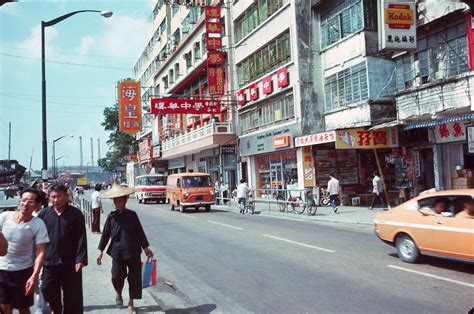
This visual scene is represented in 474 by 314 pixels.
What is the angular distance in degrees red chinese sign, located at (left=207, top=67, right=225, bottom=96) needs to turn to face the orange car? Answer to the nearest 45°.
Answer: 0° — it already faces it

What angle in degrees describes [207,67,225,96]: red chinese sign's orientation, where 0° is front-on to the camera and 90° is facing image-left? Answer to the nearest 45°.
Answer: approximately 0°

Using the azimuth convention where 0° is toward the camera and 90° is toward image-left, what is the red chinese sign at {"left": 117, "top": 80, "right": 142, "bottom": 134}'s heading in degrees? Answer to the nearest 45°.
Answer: approximately 0°

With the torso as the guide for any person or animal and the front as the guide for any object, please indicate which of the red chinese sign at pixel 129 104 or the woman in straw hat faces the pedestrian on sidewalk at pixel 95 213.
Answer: the red chinese sign

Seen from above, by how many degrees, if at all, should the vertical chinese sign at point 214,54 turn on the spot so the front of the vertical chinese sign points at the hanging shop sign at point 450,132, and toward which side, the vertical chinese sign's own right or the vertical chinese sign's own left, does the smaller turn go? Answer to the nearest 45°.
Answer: approximately 45° to the vertical chinese sign's own left

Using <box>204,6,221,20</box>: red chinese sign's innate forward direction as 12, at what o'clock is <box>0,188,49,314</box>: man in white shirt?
The man in white shirt is roughly at 12 o'clock from the red chinese sign.
